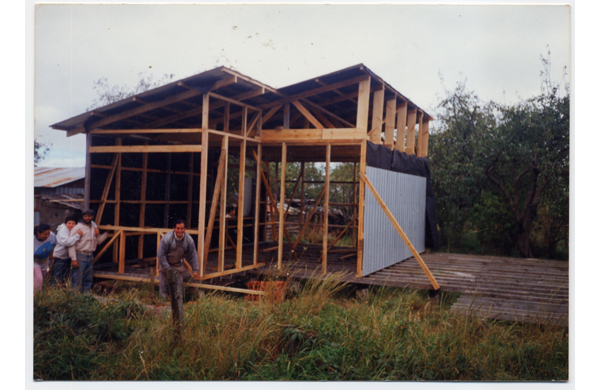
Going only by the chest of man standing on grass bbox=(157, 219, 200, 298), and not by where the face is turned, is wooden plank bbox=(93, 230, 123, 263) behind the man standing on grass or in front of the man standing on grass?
behind

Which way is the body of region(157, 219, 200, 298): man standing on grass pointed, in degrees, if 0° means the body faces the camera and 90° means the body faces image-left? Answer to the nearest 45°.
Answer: approximately 0°

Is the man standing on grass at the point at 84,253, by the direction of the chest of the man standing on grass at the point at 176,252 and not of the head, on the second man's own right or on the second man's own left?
on the second man's own right

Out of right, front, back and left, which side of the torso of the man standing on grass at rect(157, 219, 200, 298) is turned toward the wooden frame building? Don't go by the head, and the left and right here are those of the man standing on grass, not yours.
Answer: back
